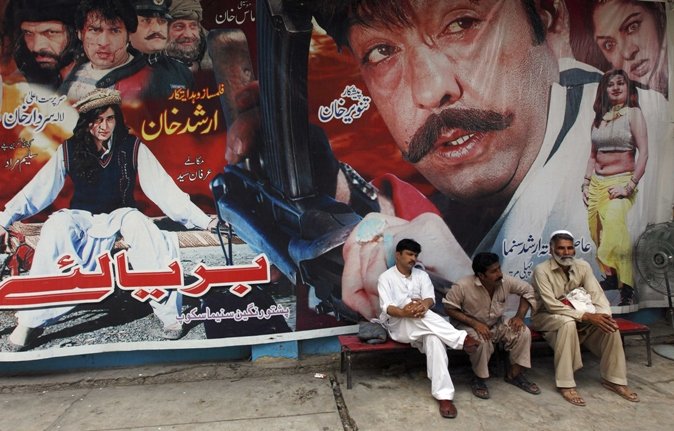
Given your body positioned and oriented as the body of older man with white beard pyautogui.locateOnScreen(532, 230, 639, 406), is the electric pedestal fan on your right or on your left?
on your left

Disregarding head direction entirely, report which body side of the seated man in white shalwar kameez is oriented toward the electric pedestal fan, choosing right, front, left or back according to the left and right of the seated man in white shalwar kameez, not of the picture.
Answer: left

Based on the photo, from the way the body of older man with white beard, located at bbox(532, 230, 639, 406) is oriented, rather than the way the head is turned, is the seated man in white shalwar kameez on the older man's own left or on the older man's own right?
on the older man's own right

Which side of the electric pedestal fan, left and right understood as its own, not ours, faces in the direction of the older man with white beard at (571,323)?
front

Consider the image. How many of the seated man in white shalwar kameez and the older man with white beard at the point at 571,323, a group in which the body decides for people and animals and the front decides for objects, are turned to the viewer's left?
0

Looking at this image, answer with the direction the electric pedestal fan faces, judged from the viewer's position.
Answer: facing the viewer and to the left of the viewer

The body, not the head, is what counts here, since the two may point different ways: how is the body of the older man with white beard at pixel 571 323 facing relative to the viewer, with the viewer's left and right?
facing the viewer and to the right of the viewer

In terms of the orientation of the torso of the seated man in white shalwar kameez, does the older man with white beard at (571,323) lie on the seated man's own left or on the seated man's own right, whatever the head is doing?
on the seated man's own left

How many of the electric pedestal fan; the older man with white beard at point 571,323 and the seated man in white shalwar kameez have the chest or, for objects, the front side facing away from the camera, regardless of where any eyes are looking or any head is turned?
0
